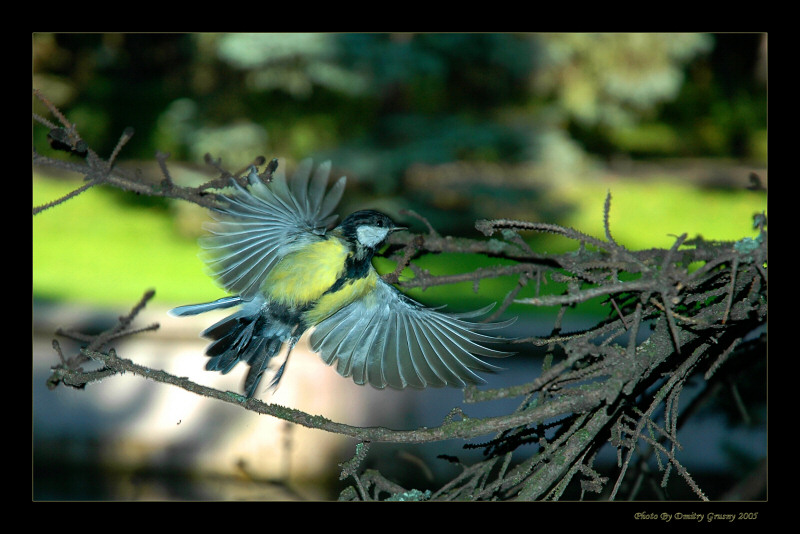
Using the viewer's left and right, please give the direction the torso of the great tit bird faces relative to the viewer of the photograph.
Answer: facing to the right of the viewer
